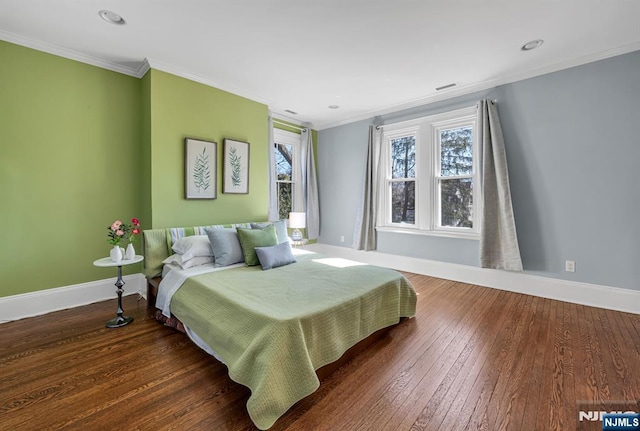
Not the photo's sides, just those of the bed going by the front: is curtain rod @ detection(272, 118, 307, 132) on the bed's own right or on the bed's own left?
on the bed's own left

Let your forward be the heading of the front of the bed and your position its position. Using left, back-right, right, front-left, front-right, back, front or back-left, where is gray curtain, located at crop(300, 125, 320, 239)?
back-left

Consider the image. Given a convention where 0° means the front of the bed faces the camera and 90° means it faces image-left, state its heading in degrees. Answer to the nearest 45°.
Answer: approximately 315°

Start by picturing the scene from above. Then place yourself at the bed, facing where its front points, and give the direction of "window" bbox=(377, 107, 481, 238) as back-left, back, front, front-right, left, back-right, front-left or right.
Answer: left

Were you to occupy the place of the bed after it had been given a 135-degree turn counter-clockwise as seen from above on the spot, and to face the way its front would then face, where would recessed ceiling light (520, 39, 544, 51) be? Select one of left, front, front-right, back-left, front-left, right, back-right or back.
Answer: right

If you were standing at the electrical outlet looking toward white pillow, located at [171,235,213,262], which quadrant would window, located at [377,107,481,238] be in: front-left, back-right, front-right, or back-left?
front-right

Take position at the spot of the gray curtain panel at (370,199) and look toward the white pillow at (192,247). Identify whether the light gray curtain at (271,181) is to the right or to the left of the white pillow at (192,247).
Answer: right

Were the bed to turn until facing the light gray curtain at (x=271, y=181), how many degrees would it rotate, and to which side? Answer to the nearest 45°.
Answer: approximately 135° to its left

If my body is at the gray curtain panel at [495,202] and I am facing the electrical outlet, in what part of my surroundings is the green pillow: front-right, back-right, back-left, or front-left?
back-right

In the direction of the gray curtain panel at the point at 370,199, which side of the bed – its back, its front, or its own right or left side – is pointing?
left
